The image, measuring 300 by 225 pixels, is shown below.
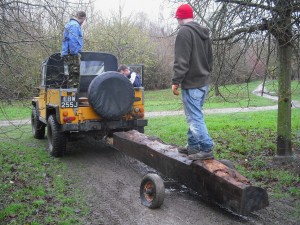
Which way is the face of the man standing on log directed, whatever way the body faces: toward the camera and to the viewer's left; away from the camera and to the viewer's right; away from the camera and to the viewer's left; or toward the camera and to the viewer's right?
away from the camera and to the viewer's left

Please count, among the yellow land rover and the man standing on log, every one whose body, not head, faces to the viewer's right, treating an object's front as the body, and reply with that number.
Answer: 0

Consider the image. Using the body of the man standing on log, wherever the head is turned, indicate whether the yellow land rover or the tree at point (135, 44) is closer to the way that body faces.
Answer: the yellow land rover

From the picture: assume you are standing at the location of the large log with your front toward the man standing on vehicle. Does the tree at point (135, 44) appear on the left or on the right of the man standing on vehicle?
right

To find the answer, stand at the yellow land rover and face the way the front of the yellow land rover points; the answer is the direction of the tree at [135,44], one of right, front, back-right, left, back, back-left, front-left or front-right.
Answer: front-right

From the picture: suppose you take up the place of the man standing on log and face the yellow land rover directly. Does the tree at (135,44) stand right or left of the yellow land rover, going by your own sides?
right

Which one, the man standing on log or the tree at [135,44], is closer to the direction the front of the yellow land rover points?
the tree

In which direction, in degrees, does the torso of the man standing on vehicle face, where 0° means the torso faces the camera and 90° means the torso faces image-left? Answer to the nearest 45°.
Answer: approximately 270°

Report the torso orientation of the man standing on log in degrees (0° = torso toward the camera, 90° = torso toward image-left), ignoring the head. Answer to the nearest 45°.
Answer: approximately 135°
